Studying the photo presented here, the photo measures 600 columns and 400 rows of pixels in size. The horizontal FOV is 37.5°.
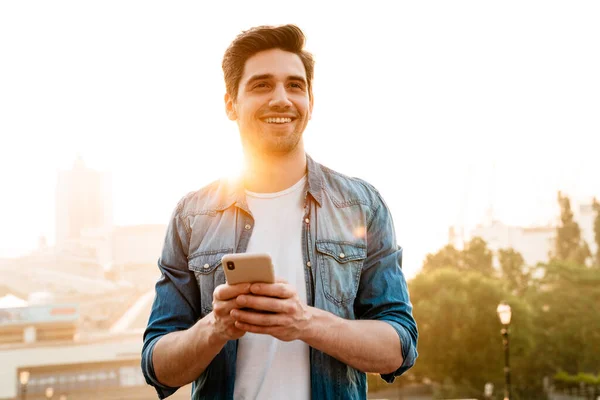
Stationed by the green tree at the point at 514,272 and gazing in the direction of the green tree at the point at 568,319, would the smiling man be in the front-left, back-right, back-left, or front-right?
front-right

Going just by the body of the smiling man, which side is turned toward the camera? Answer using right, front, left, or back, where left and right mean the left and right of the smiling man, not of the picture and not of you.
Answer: front

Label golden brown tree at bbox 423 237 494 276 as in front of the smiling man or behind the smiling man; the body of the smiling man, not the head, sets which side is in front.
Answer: behind

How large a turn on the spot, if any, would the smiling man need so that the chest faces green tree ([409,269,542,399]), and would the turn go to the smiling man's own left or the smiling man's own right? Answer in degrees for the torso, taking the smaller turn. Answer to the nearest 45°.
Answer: approximately 180°

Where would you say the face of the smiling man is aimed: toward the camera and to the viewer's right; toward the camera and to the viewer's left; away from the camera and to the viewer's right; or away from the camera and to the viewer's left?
toward the camera and to the viewer's right

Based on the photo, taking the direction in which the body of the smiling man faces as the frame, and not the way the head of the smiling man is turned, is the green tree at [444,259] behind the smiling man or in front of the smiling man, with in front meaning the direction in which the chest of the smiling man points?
behind

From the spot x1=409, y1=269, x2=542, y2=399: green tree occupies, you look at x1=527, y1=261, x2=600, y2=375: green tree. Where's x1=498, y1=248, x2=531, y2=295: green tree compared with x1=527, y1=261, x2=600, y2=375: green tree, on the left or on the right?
left

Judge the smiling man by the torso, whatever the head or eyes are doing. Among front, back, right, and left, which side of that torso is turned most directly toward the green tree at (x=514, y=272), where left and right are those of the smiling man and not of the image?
back

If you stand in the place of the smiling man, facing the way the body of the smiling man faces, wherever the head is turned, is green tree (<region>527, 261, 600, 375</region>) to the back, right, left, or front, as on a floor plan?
back
